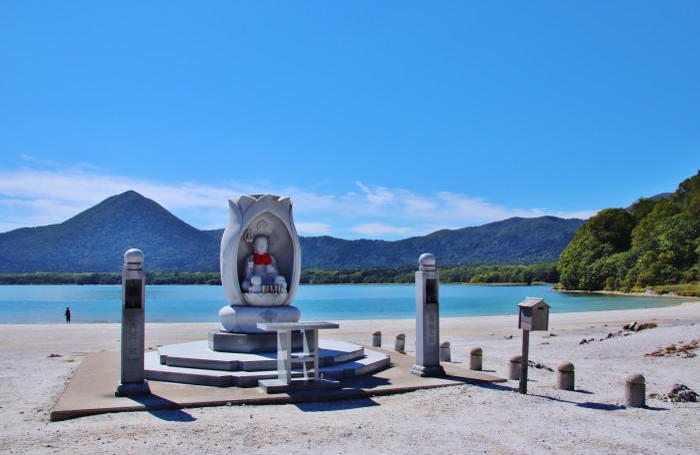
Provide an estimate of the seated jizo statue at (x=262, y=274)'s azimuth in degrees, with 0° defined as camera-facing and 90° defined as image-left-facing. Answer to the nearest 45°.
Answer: approximately 0°

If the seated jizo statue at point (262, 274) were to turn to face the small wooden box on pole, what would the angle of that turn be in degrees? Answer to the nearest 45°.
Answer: approximately 45° to its left

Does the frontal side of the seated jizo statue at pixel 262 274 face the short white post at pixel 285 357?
yes

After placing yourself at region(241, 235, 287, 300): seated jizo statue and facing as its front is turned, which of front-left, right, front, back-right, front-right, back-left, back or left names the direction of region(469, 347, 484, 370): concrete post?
left

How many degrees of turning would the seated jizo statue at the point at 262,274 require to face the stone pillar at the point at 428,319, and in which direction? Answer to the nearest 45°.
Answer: approximately 45° to its left

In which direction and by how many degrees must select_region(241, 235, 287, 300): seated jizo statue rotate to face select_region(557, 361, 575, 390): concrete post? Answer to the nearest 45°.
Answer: approximately 45° to its left

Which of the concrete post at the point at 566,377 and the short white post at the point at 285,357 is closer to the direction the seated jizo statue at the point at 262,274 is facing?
the short white post

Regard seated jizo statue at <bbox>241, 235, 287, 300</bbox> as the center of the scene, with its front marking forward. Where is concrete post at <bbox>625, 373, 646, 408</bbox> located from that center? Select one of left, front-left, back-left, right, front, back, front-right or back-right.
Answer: front-left
